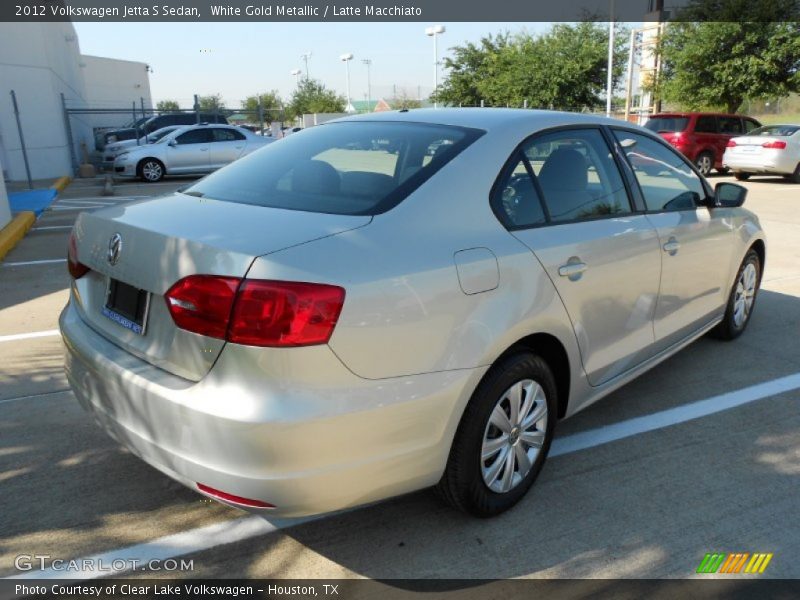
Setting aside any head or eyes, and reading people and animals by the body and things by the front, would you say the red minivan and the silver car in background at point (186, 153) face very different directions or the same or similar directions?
very different directions

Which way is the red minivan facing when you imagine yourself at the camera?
facing away from the viewer and to the right of the viewer

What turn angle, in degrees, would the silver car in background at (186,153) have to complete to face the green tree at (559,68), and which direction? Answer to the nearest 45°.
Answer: approximately 135° to its right

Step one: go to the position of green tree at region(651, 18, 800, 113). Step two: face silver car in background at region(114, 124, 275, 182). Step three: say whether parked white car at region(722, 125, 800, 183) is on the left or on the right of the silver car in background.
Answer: left

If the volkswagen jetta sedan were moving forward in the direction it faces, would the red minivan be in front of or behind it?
in front

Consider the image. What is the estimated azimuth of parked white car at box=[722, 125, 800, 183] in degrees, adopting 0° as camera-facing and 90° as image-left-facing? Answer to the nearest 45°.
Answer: approximately 225°

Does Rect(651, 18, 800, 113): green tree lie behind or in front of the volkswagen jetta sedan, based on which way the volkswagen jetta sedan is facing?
in front

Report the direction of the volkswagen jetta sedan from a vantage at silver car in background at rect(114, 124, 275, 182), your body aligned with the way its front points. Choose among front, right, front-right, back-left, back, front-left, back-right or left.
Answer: left

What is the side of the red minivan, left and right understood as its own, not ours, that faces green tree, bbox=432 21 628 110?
left

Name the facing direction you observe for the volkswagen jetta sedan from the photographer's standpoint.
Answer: facing away from the viewer and to the right of the viewer

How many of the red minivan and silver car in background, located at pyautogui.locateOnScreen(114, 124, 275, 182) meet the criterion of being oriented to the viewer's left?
1

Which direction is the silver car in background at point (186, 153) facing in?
to the viewer's left
